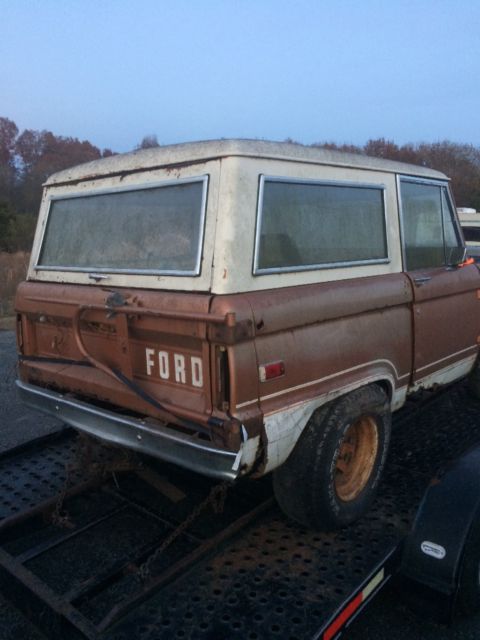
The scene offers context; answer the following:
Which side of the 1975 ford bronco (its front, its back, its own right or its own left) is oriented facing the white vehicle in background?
front

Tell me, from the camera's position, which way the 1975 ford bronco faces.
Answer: facing away from the viewer and to the right of the viewer
